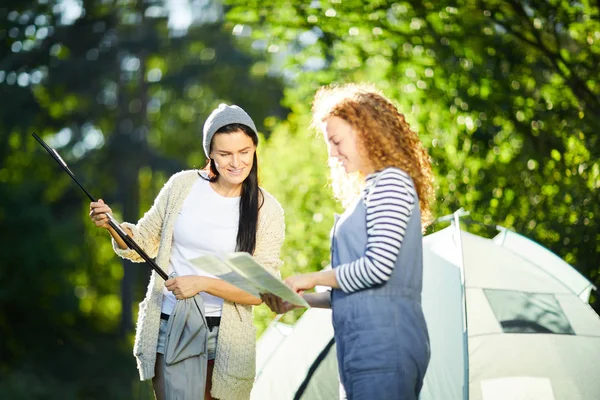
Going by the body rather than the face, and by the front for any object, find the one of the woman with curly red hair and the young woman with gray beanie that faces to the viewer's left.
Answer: the woman with curly red hair

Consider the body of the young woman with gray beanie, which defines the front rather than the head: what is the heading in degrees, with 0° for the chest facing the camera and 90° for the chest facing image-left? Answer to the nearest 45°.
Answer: approximately 0°

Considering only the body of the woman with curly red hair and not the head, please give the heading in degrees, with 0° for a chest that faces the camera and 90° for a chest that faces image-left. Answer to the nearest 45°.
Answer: approximately 90°

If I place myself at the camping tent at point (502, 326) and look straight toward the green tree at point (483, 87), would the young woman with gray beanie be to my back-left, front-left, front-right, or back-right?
back-left

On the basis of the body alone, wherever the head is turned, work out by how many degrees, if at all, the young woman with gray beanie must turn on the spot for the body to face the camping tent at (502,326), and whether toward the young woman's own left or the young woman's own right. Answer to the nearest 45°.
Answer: approximately 135° to the young woman's own left

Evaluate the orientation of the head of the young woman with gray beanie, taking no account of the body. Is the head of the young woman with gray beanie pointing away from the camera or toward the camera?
toward the camera

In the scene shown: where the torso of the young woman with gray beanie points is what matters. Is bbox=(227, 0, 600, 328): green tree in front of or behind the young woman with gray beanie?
behind

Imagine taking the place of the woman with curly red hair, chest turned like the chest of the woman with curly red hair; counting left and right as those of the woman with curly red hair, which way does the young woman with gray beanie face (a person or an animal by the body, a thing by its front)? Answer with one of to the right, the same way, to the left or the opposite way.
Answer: to the left

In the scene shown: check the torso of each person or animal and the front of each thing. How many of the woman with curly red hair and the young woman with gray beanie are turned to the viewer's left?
1

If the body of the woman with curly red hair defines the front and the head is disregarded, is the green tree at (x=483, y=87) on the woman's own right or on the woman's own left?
on the woman's own right

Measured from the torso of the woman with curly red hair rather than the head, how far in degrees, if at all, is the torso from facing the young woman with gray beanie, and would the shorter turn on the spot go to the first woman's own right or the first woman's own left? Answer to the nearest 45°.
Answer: approximately 45° to the first woman's own right
